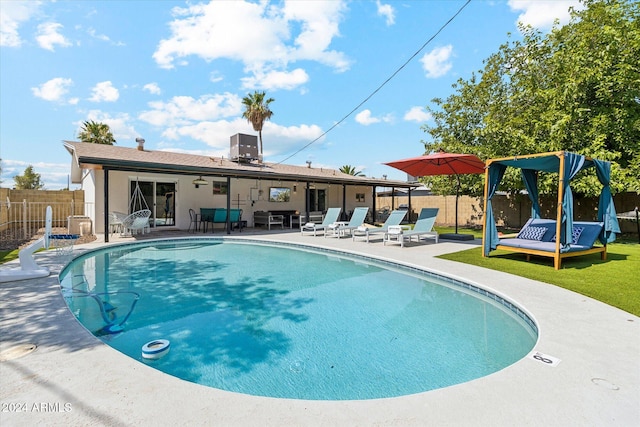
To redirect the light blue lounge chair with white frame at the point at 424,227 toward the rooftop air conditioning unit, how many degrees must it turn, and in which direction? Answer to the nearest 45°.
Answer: approximately 90° to its right

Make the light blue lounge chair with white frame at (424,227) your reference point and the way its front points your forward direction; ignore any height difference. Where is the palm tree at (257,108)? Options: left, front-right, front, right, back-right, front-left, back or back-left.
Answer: right

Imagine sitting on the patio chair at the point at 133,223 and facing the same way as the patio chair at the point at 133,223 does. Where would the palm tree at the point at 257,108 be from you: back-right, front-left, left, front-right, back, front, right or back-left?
back

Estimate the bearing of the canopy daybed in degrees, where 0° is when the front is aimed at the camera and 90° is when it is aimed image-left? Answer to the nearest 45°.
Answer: approximately 45°

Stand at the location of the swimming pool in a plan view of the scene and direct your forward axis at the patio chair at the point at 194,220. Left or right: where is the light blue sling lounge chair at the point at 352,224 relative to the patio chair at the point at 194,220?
right

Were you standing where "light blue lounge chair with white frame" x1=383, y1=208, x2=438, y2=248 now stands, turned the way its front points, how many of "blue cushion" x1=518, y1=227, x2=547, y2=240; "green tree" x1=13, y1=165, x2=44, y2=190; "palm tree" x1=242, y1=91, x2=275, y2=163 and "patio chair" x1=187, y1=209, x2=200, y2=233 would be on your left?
1

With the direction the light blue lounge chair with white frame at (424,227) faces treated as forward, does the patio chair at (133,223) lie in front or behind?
in front

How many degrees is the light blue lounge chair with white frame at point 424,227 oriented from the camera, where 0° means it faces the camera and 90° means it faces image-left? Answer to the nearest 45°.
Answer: approximately 45°

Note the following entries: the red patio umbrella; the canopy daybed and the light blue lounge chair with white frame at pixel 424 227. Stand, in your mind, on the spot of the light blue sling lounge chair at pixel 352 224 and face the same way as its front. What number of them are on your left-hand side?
3

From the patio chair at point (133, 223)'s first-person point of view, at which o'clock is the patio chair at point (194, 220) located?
the patio chair at point (194, 220) is roughly at 9 o'clock from the patio chair at point (133, 223).
